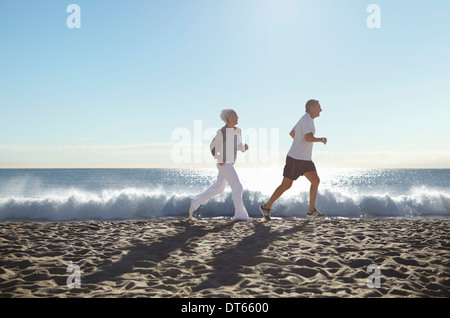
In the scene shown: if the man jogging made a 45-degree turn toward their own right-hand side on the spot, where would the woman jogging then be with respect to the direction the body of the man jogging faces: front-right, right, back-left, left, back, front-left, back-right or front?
back-right

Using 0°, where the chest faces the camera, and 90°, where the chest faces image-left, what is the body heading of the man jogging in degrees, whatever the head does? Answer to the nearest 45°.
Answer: approximately 270°

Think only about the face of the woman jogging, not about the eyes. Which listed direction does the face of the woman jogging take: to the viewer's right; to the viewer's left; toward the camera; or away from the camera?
to the viewer's right

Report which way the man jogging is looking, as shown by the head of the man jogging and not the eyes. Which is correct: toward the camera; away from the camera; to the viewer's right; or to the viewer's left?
to the viewer's right

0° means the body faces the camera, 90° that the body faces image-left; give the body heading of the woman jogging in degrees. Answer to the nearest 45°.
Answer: approximately 270°
